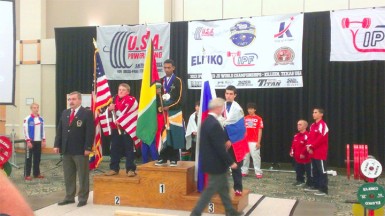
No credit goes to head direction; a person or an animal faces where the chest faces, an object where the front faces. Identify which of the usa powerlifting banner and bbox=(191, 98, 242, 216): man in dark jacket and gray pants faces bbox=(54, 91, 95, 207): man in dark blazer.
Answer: the usa powerlifting banner

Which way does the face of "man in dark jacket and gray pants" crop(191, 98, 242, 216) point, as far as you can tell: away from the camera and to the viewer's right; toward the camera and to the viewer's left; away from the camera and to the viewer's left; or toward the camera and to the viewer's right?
away from the camera and to the viewer's right

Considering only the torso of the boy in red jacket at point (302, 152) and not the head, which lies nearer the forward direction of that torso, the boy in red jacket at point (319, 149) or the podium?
the podium

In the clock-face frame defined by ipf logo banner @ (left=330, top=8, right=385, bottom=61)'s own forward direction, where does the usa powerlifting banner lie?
The usa powerlifting banner is roughly at 3 o'clock from the ipf logo banner.

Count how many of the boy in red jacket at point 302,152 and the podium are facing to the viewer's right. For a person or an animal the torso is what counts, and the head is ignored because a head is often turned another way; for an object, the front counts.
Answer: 0

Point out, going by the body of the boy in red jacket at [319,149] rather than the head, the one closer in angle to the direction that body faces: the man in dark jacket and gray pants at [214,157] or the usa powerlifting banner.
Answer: the man in dark jacket and gray pants

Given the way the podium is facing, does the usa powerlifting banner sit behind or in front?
behind

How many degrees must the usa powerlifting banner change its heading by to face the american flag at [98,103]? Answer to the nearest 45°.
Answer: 0° — it already faces it
